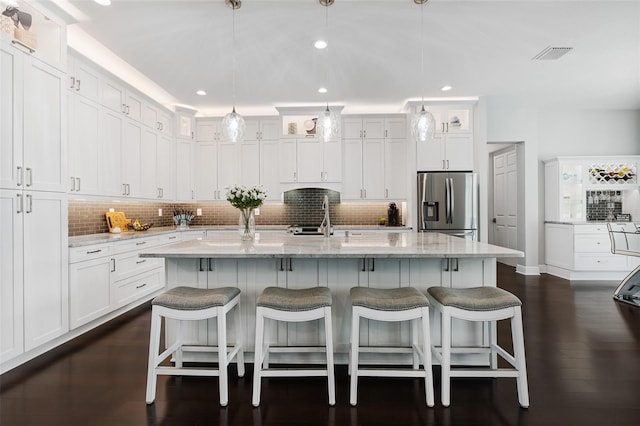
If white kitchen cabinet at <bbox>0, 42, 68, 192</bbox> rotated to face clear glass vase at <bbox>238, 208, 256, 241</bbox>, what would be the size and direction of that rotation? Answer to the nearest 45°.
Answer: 0° — it already faces it

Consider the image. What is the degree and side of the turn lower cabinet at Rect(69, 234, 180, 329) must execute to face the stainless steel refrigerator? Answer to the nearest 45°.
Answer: approximately 45° to its left

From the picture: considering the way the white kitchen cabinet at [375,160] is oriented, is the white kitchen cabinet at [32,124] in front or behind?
in front

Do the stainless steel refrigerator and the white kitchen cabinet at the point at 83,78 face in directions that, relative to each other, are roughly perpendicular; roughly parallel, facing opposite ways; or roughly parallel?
roughly perpendicular

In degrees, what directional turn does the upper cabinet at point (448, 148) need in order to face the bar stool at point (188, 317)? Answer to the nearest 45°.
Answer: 0° — it already faces it

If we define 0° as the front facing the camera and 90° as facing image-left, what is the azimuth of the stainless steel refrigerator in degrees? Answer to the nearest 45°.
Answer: approximately 0°

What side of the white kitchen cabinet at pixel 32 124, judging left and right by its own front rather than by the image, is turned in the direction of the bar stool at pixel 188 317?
front

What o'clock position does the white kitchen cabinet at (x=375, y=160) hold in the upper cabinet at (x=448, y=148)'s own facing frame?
The white kitchen cabinet is roughly at 3 o'clock from the upper cabinet.

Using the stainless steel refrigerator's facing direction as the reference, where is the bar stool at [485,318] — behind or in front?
in front

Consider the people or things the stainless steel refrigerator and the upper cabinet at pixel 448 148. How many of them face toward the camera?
2

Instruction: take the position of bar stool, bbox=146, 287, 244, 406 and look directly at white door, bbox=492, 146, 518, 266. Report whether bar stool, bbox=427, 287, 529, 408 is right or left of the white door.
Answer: right

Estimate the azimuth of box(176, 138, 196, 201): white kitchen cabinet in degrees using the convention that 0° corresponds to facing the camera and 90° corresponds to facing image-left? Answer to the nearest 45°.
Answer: approximately 315°

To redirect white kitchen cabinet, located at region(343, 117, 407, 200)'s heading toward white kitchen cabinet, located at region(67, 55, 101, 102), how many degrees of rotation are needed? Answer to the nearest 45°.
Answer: approximately 45° to its right

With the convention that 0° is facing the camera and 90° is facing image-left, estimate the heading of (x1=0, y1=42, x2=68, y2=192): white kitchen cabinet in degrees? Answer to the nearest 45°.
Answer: approximately 315°

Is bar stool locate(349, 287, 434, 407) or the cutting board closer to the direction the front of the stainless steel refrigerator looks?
the bar stool

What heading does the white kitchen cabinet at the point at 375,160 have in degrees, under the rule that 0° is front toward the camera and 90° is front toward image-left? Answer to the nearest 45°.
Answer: approximately 0°
